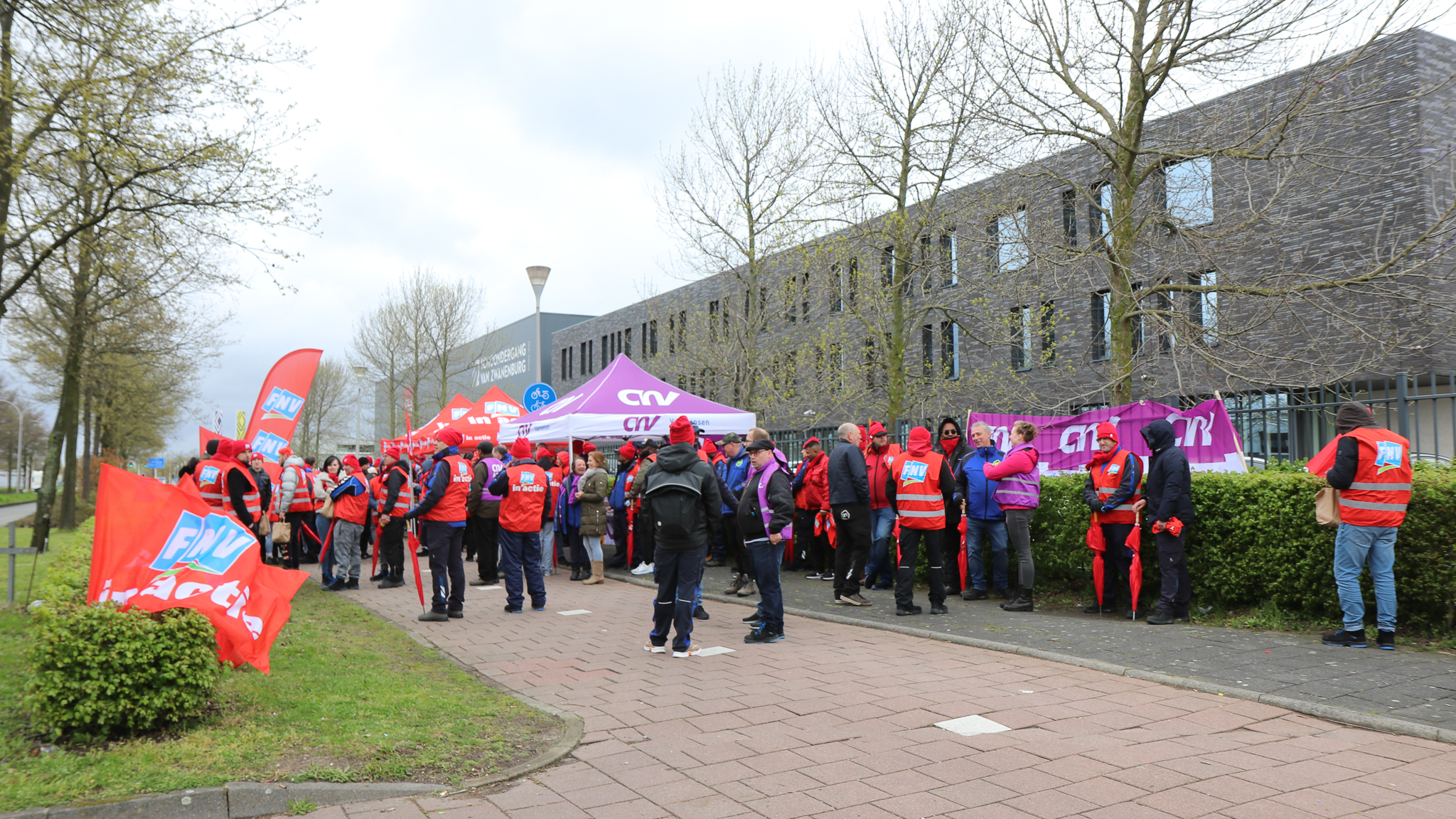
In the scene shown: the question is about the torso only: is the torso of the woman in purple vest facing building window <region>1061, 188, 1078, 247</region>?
no

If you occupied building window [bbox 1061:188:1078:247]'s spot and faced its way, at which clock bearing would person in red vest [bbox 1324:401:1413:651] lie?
The person in red vest is roughly at 10 o'clock from the building window.

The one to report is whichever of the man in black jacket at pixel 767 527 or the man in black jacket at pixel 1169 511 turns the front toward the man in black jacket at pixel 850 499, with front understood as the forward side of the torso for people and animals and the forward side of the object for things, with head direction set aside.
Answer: the man in black jacket at pixel 1169 511

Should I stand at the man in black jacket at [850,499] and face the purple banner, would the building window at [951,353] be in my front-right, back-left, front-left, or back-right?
front-left

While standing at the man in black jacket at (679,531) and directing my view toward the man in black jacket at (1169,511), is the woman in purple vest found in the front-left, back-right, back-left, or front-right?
front-left

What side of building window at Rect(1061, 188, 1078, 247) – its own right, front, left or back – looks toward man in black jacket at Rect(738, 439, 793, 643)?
front

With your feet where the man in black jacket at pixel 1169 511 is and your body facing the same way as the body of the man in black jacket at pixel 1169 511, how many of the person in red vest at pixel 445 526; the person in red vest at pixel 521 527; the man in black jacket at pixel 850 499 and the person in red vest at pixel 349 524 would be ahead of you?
4

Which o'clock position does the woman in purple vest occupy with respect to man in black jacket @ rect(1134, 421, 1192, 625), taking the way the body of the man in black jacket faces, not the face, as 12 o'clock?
The woman in purple vest is roughly at 1 o'clock from the man in black jacket.

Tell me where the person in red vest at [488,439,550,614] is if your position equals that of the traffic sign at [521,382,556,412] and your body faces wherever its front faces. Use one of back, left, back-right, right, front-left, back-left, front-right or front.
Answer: front

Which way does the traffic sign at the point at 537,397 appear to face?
toward the camera

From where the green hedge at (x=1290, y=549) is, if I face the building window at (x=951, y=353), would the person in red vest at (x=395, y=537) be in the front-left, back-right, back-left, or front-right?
front-left

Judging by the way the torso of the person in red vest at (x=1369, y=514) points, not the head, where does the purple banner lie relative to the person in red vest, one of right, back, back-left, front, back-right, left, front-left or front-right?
front

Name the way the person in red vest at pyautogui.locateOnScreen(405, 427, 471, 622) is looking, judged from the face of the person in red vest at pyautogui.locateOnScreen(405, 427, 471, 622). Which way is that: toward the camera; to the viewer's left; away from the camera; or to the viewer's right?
to the viewer's left

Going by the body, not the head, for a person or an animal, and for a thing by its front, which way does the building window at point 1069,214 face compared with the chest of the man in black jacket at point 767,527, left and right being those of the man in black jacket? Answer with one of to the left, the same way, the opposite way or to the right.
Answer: the same way
